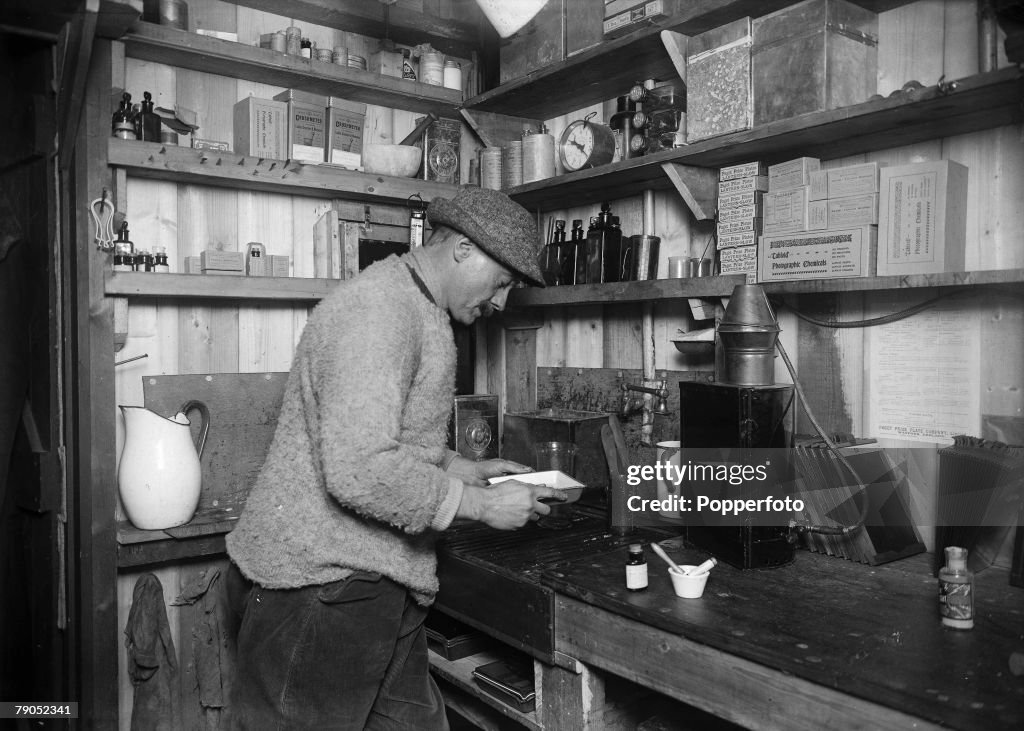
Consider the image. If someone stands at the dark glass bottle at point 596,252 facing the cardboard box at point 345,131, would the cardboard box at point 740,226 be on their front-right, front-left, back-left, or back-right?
back-left

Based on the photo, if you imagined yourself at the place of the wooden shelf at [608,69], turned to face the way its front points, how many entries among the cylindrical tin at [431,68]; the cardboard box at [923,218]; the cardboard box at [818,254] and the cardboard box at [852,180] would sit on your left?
3

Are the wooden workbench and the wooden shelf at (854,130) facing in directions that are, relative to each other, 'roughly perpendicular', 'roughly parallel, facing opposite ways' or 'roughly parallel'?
roughly parallel

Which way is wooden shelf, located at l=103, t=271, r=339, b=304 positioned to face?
toward the camera

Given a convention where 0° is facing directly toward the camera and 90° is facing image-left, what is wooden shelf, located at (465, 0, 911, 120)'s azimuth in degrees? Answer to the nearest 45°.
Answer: approximately 45°

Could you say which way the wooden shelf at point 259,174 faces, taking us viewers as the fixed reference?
facing the viewer and to the right of the viewer

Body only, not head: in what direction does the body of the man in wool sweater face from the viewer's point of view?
to the viewer's right

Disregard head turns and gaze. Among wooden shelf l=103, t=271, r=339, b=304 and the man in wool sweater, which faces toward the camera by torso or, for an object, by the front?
the wooden shelf

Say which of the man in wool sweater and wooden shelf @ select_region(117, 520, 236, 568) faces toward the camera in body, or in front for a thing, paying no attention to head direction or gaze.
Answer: the wooden shelf

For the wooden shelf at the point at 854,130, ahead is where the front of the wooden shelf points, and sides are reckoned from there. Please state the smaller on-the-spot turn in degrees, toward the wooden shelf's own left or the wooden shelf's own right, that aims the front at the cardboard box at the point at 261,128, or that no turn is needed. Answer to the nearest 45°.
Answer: approximately 45° to the wooden shelf's own right

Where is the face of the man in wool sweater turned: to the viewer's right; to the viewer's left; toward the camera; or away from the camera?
to the viewer's right

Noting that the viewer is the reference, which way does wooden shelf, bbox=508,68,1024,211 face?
facing the viewer and to the left of the viewer

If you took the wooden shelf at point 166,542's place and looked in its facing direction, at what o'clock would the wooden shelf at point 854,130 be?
the wooden shelf at point 854,130 is roughly at 10 o'clock from the wooden shelf at point 166,542.

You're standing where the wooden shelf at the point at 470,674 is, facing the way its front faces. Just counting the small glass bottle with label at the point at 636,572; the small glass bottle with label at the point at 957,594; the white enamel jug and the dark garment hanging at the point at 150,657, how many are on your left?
2

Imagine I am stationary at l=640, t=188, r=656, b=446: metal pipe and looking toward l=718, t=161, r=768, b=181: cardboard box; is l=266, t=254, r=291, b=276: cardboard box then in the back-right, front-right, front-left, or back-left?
back-right

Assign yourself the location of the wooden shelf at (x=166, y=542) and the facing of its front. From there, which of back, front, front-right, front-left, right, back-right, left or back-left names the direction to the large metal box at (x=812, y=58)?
front-left
